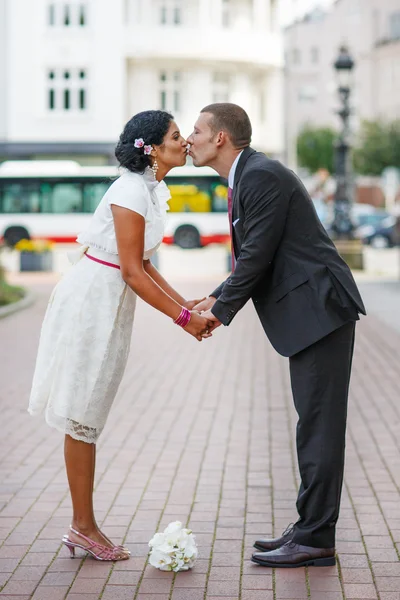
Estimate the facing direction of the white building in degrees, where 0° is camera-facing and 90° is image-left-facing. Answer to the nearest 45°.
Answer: approximately 0°

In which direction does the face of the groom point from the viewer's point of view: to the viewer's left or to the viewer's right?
to the viewer's left

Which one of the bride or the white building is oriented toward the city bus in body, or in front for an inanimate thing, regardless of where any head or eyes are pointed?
the white building

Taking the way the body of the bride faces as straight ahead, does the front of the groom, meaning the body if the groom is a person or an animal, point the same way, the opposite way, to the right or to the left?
the opposite way

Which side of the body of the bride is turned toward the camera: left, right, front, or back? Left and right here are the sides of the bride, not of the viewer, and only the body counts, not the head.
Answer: right

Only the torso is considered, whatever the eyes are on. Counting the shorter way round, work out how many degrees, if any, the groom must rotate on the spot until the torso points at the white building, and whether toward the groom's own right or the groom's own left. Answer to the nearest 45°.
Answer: approximately 90° to the groom's own right

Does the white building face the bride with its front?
yes

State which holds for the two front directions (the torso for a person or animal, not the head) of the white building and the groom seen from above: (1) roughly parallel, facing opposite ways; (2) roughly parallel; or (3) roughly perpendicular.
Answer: roughly perpendicular

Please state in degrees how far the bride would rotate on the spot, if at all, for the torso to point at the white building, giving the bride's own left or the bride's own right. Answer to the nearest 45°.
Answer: approximately 90° to the bride's own left

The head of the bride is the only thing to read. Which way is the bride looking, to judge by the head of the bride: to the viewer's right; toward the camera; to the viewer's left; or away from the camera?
to the viewer's right

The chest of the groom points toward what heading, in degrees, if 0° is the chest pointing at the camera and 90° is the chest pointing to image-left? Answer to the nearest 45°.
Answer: approximately 90°
